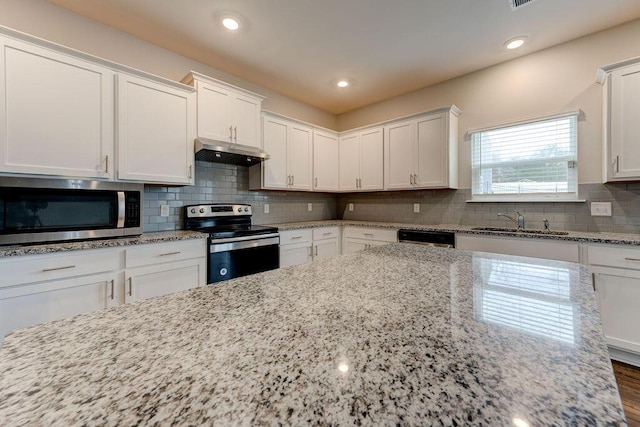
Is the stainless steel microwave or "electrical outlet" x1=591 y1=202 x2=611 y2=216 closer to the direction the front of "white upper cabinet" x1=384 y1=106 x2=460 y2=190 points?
the stainless steel microwave

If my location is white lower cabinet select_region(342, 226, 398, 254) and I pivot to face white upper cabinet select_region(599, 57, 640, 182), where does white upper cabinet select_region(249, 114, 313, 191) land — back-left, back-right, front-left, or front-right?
back-right

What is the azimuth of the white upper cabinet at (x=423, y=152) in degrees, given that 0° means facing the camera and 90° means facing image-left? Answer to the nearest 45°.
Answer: approximately 45°

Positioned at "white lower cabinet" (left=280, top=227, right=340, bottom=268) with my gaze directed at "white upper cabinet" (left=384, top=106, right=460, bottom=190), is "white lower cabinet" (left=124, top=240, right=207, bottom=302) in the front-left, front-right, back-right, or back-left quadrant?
back-right

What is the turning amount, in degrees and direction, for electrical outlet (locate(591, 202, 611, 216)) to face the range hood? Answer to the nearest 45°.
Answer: approximately 45° to its right

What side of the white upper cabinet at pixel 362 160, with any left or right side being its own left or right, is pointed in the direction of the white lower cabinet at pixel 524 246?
left

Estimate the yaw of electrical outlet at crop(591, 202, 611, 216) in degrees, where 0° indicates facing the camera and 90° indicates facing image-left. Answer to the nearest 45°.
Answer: approximately 0°

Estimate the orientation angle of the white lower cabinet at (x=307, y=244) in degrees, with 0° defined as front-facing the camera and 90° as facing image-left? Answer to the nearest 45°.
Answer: approximately 315°

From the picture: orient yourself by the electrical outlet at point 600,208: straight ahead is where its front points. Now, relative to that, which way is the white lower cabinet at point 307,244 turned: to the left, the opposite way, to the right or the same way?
to the left

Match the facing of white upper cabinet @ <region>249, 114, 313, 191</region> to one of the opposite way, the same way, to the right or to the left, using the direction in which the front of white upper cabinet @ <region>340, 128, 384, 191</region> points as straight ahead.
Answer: to the left

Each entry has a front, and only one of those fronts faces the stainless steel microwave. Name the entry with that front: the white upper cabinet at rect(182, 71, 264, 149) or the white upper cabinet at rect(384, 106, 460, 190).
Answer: the white upper cabinet at rect(384, 106, 460, 190)

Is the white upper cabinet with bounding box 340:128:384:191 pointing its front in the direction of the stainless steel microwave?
yes
